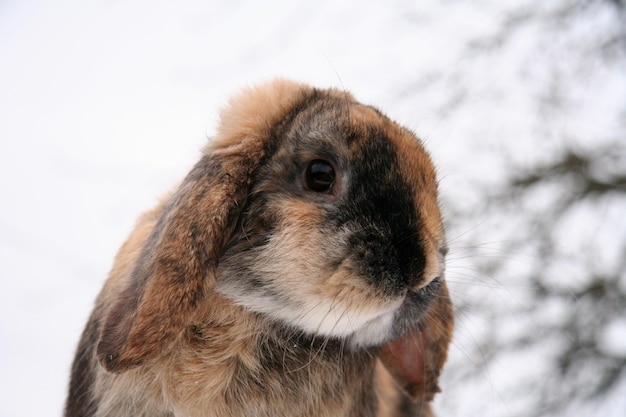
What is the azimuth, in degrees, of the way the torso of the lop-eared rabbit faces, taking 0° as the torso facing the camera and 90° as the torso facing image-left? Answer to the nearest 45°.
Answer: approximately 315°
